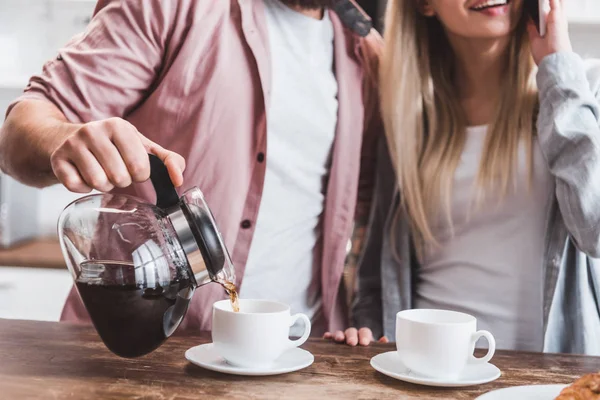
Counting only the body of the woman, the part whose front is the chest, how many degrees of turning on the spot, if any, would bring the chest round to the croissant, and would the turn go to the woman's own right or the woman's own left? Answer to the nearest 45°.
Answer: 0° — they already face it

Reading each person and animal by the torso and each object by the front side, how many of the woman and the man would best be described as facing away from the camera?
0

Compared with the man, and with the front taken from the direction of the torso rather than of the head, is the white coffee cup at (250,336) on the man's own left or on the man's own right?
on the man's own right

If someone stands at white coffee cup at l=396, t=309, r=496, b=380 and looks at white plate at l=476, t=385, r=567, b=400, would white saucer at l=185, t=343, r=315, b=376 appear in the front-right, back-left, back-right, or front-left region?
back-right

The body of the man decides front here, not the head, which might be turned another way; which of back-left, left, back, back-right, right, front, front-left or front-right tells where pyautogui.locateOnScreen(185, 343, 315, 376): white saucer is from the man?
front-right

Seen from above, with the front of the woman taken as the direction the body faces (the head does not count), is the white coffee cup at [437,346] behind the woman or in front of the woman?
in front

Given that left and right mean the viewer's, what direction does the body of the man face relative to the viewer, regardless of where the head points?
facing the viewer and to the right of the viewer
